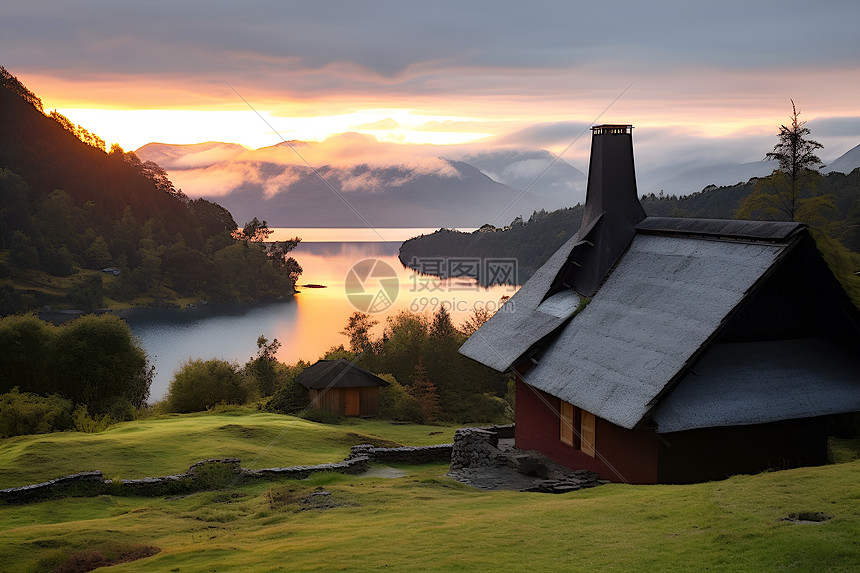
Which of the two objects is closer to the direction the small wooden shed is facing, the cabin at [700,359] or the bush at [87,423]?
the cabin

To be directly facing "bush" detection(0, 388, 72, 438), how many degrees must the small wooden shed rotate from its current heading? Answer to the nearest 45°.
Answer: approximately 45° to its right

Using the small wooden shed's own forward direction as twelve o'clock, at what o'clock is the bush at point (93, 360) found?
The bush is roughly at 3 o'clock from the small wooden shed.

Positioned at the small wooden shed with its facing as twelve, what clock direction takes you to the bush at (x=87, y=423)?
The bush is roughly at 2 o'clock from the small wooden shed.

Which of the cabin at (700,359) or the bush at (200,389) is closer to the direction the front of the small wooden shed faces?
the cabin

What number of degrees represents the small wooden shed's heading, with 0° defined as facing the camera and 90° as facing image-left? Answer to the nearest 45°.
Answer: approximately 0°

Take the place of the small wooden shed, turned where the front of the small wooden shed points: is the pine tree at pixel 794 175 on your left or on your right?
on your left

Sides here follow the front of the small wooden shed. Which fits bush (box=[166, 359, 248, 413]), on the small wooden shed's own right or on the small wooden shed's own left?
on the small wooden shed's own right
